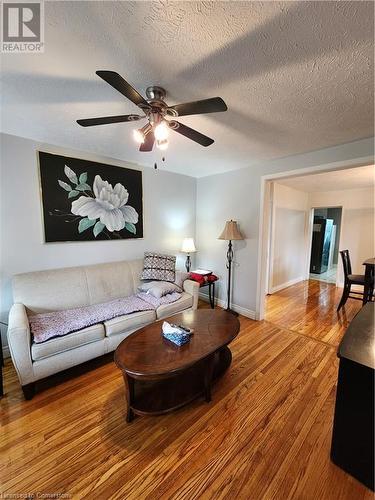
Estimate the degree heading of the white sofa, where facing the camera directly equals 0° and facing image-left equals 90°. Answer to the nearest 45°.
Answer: approximately 315°

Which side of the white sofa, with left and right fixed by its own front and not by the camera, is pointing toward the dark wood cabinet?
front

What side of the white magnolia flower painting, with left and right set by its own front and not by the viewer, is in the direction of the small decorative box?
front

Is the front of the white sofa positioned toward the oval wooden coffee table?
yes

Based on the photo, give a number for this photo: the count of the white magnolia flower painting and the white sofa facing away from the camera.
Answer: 0

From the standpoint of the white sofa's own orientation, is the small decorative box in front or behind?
in front
